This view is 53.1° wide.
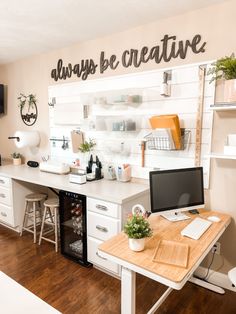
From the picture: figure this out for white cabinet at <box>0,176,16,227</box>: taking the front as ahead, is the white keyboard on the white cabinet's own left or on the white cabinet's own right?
on the white cabinet's own left

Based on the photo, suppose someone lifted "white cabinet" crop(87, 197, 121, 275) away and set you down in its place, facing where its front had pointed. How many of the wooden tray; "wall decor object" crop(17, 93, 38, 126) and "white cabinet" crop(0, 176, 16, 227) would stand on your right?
2

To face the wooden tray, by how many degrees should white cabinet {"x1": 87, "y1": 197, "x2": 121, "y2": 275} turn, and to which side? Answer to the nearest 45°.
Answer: approximately 90° to its left

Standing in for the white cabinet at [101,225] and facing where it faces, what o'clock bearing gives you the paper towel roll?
The paper towel roll is roughly at 3 o'clock from the white cabinet.

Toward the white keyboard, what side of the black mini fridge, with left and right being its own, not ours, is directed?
left

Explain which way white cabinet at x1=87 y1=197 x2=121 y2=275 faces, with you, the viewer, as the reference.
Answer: facing the viewer and to the left of the viewer

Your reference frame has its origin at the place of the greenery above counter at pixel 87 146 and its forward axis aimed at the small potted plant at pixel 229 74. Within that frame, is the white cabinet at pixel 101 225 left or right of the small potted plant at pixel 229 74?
right
